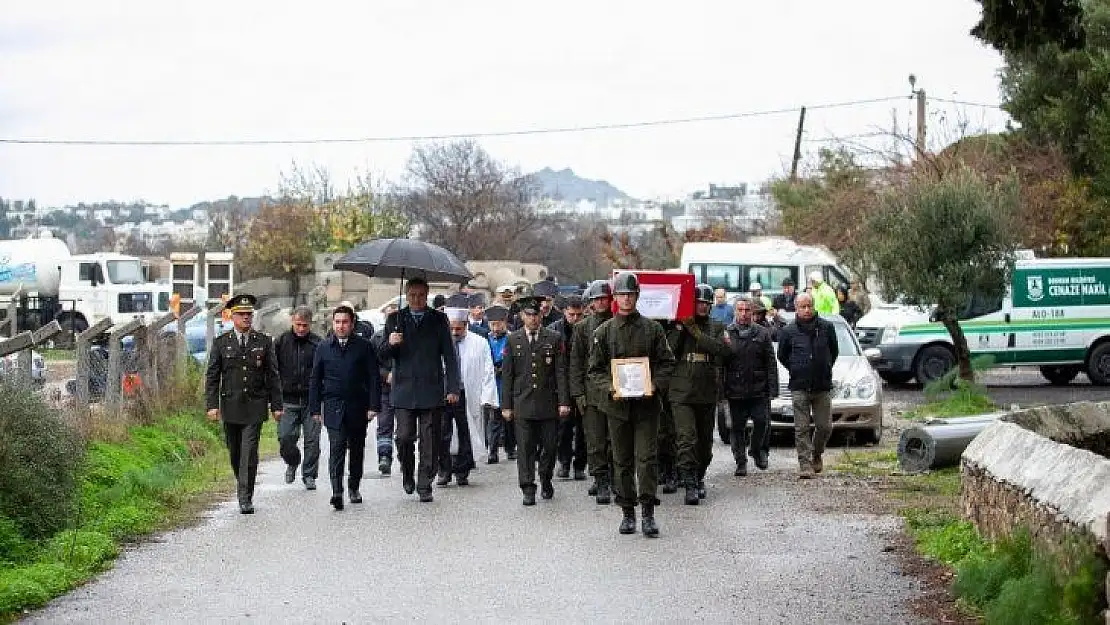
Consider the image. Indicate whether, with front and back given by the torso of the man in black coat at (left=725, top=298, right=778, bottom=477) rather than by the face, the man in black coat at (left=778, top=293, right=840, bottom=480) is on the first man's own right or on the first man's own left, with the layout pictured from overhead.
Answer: on the first man's own left

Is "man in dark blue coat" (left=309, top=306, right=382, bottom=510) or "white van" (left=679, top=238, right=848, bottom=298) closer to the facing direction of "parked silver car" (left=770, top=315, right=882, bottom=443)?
the man in dark blue coat

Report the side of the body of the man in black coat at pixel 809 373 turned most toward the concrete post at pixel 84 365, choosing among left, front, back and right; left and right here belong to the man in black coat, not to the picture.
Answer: right

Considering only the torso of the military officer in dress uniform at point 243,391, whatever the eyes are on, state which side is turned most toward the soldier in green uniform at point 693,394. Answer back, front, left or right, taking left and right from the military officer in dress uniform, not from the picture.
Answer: left

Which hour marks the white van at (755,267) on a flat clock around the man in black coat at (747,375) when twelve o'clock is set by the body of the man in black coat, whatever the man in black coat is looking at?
The white van is roughly at 6 o'clock from the man in black coat.

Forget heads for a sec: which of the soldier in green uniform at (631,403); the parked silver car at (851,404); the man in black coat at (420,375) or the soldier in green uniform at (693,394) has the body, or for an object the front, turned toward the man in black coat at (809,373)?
the parked silver car
